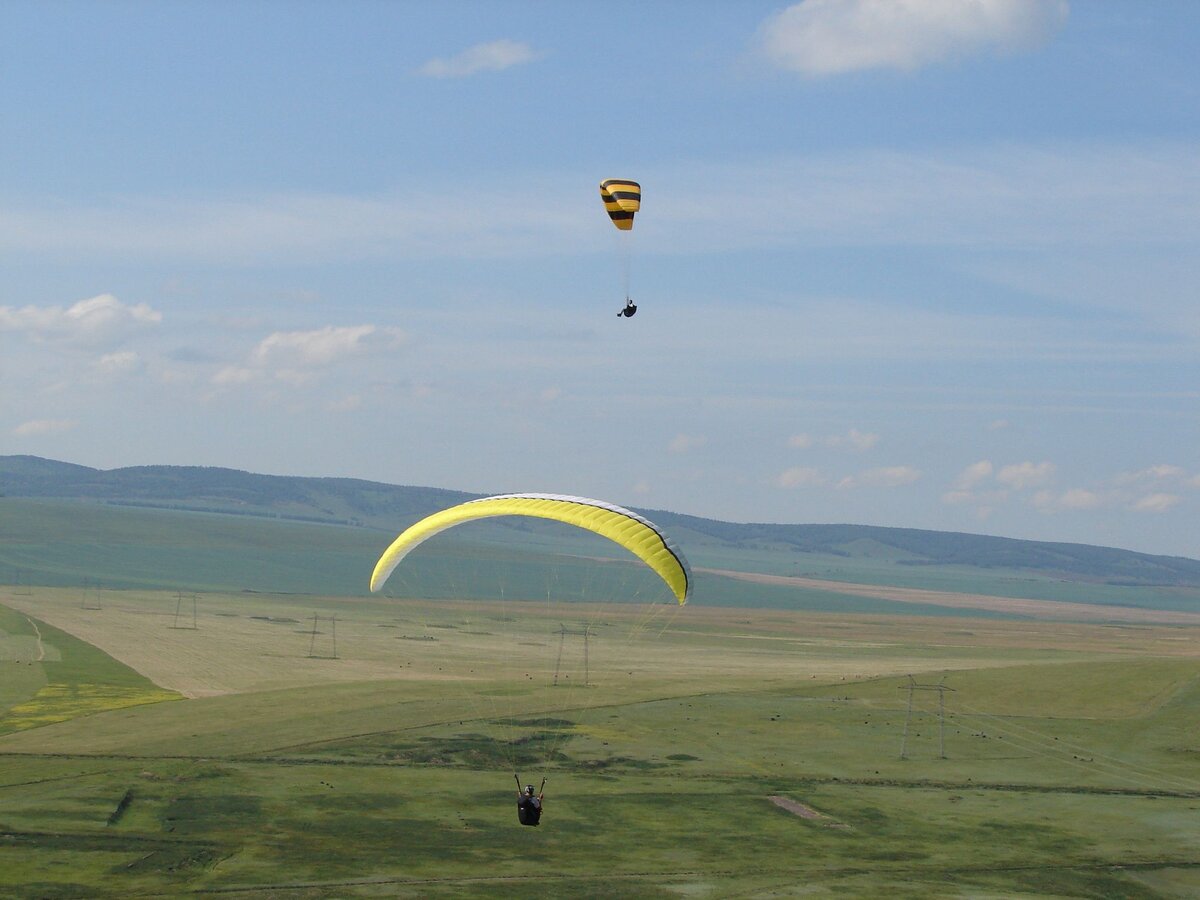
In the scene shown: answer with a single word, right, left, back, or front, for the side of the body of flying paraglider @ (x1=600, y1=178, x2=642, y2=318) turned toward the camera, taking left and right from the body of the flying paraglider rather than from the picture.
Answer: left
